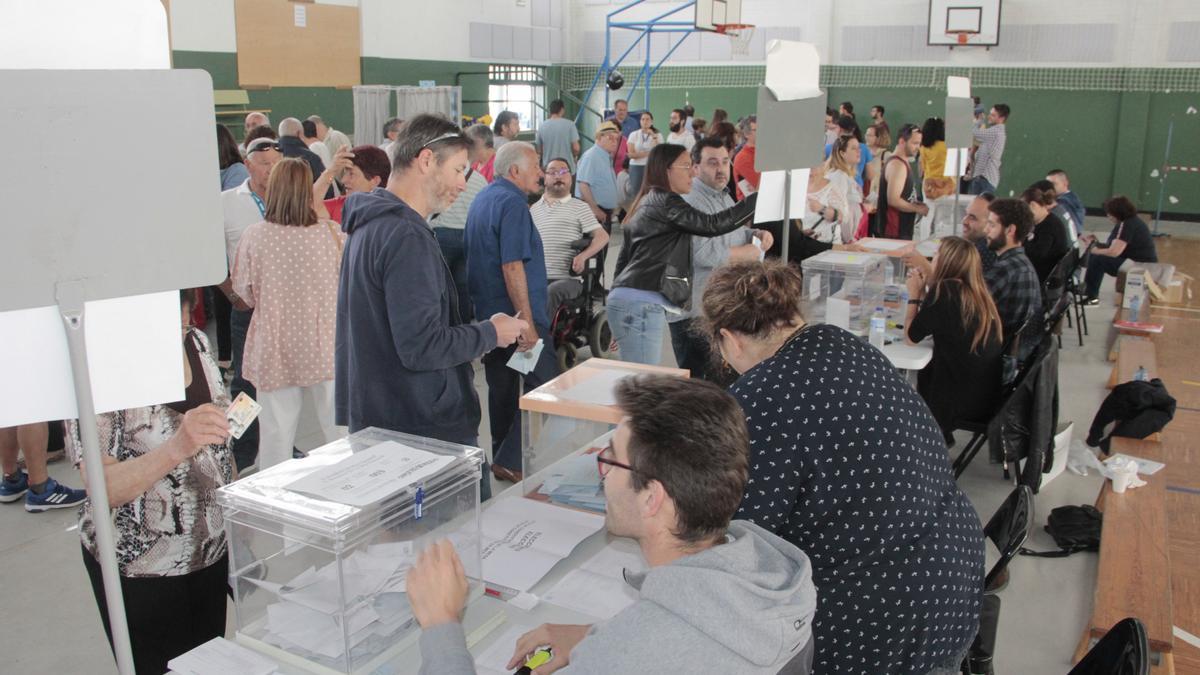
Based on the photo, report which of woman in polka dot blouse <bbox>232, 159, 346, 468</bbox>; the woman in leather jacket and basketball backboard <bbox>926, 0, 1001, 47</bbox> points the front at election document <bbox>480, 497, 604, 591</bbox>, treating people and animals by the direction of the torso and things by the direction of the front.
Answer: the basketball backboard

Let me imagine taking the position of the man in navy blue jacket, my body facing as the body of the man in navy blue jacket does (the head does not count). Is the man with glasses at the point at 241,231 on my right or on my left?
on my left

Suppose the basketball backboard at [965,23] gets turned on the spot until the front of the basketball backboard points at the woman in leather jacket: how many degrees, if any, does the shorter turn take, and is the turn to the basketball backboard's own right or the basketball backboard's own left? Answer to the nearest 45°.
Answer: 0° — it already faces them

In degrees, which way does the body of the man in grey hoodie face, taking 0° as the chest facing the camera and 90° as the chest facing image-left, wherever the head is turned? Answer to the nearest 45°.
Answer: approximately 135°

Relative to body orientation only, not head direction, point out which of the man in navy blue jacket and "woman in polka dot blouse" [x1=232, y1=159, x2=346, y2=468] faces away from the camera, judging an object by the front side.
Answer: the woman in polka dot blouse

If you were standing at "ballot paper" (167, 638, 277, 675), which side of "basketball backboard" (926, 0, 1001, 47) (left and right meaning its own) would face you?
front

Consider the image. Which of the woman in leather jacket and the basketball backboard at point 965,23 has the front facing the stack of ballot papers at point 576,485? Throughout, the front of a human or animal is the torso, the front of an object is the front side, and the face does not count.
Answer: the basketball backboard

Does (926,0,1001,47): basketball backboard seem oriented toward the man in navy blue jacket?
yes

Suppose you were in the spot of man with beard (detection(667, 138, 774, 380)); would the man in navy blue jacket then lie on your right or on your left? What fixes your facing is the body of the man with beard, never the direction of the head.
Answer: on your right

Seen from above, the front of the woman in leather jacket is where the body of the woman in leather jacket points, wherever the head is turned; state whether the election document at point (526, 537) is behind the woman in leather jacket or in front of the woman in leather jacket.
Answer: behind

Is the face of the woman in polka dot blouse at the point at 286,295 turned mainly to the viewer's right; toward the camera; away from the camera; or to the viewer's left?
away from the camera

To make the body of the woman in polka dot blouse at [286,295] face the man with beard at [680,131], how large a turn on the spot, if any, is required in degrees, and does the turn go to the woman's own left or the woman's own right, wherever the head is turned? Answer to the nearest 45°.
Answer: approximately 45° to the woman's own right

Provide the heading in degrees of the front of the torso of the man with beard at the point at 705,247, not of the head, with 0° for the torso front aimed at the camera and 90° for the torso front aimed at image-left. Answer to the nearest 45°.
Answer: approximately 315°

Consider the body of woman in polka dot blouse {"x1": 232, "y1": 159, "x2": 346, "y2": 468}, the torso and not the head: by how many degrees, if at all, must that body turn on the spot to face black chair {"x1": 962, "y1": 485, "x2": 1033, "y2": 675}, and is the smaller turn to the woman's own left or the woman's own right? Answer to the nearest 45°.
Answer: approximately 135° to the woman's own right

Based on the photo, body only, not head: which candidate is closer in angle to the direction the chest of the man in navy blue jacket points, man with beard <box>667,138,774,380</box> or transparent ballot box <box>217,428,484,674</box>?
the man with beard

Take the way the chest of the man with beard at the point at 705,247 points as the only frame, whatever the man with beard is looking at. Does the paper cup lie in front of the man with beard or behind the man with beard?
in front

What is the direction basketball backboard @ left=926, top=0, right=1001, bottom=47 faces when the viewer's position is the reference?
facing the viewer
